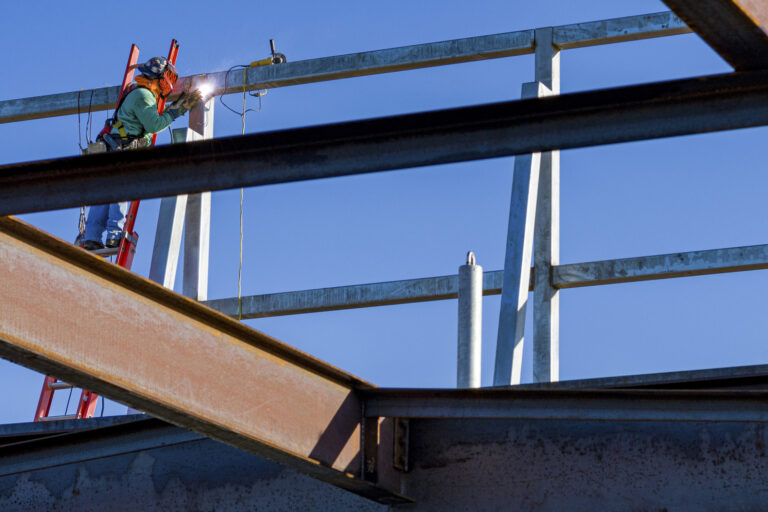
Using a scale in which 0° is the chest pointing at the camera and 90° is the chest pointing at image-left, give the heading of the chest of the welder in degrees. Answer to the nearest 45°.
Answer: approximately 270°

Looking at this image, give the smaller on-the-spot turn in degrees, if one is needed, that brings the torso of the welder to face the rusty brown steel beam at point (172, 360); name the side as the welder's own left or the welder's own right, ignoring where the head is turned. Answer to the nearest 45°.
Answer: approximately 90° to the welder's own right

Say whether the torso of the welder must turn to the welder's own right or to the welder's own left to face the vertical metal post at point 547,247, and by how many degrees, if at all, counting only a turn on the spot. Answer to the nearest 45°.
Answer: approximately 45° to the welder's own right

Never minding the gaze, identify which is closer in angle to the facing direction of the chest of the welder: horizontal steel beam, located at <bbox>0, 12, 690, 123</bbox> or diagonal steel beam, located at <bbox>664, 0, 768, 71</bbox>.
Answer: the horizontal steel beam

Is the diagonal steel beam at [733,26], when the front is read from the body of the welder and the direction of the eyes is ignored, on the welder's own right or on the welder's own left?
on the welder's own right

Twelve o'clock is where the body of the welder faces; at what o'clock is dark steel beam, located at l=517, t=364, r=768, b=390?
The dark steel beam is roughly at 2 o'clock from the welder.

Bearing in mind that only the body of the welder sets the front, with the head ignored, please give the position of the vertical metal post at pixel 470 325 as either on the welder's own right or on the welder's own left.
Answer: on the welder's own right
